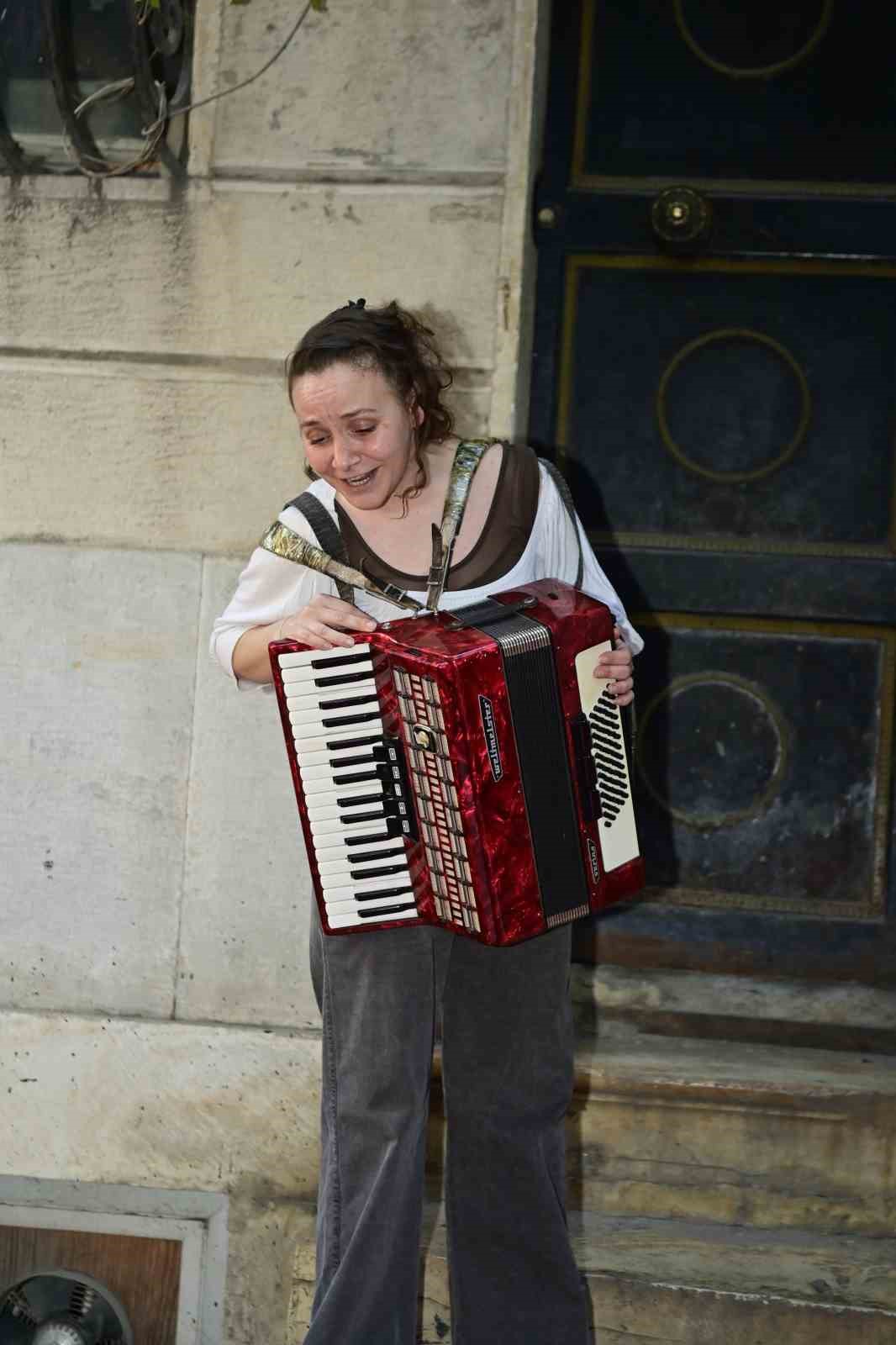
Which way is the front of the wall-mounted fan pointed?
toward the camera

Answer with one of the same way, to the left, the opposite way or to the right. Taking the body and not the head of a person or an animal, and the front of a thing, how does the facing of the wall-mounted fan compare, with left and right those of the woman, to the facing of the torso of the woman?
the same way

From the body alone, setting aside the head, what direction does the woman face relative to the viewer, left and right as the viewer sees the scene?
facing the viewer

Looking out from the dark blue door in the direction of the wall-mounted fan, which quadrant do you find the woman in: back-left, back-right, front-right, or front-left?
front-left

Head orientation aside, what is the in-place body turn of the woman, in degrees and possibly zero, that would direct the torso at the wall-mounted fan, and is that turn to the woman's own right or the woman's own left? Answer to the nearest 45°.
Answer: approximately 135° to the woman's own right

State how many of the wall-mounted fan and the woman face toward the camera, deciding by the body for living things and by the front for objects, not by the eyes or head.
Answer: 2

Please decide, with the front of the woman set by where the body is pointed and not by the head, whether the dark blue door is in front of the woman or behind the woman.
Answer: behind
